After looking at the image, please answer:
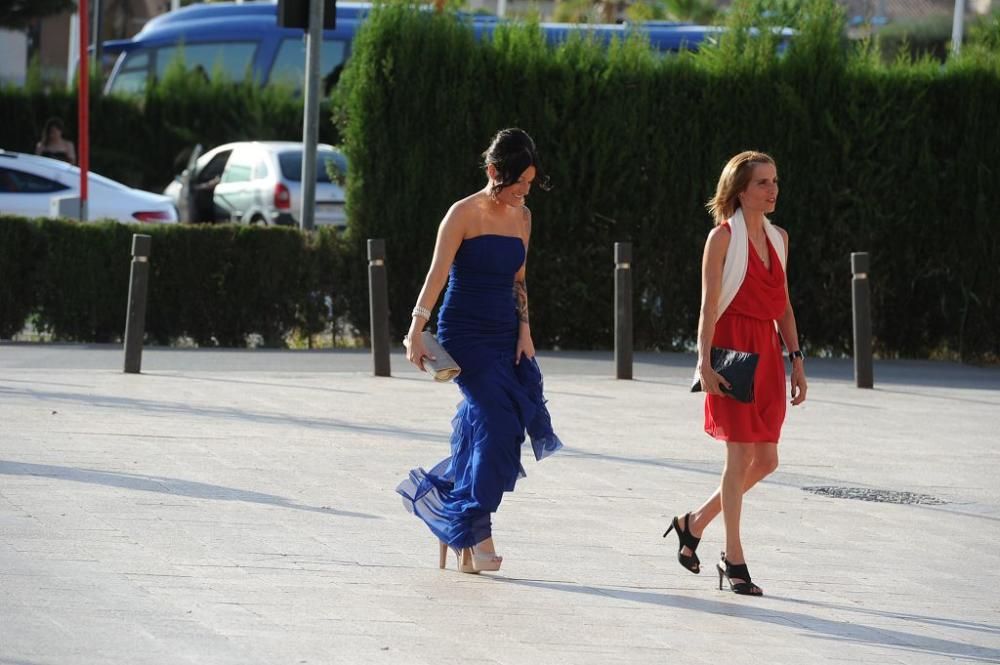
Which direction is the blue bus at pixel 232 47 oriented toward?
to the viewer's left

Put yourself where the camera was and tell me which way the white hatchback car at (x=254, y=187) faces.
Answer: facing away from the viewer and to the left of the viewer

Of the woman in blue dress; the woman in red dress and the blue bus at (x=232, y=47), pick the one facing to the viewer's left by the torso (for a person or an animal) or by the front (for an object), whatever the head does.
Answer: the blue bus

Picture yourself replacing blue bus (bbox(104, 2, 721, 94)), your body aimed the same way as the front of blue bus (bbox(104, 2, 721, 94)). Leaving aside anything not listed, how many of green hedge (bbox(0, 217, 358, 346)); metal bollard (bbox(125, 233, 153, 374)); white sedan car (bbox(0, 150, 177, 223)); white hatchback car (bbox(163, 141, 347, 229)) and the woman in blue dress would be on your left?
5

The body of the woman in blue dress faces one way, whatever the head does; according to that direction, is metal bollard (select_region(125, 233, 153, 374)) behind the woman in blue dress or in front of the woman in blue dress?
behind

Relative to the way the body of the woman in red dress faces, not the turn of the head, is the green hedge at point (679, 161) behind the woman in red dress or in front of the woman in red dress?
behind

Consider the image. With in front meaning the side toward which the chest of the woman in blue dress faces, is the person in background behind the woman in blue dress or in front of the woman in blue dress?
behind

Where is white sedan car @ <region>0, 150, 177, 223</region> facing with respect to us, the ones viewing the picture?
facing to the left of the viewer

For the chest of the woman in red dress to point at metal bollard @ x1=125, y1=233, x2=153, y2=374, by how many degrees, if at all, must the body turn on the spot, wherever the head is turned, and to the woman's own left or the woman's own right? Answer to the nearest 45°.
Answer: approximately 180°
